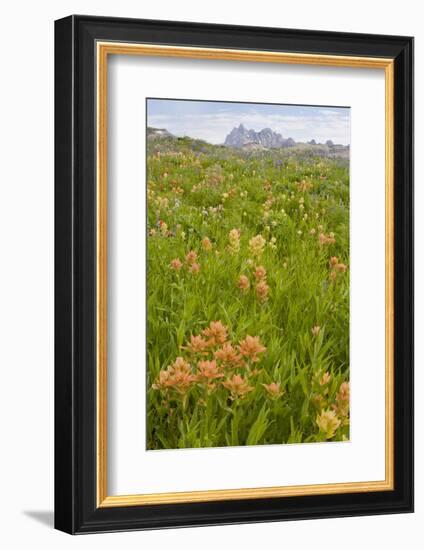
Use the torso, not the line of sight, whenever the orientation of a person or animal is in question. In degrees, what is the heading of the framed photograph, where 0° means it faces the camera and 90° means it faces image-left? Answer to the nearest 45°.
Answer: approximately 315°
